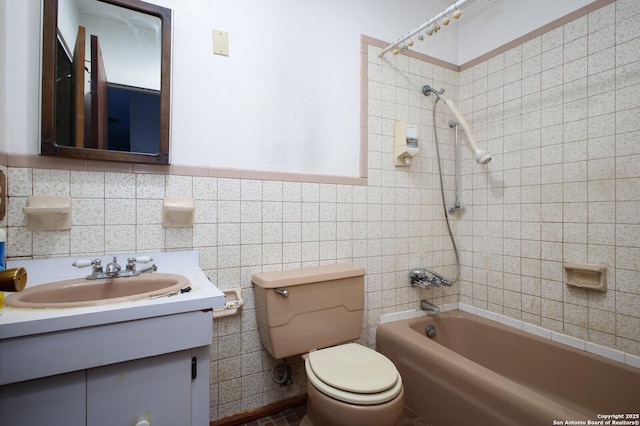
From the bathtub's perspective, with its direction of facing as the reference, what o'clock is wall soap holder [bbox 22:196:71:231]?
The wall soap holder is roughly at 12 o'clock from the bathtub.

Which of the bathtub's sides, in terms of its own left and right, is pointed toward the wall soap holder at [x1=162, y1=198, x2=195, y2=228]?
front

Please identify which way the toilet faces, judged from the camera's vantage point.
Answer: facing the viewer and to the right of the viewer

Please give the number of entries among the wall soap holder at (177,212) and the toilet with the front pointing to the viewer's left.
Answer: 0

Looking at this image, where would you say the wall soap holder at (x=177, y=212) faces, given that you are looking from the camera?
facing the viewer

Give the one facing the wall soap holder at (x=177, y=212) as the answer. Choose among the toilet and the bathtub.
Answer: the bathtub

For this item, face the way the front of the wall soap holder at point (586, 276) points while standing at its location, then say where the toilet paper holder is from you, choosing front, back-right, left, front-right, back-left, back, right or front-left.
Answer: front

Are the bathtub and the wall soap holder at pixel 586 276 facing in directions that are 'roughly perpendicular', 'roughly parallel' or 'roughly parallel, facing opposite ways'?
roughly parallel

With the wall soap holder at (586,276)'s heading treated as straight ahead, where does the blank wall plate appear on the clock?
The blank wall plate is roughly at 12 o'clock from the wall soap holder.

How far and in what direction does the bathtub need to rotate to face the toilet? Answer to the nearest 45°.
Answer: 0° — it already faces it

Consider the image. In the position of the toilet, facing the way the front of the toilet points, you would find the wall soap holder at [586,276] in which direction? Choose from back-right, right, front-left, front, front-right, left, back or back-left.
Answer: front-left

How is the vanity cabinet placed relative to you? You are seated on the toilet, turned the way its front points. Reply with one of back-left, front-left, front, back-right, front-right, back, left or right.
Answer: right

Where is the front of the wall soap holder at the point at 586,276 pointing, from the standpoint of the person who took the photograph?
facing the viewer and to the left of the viewer
